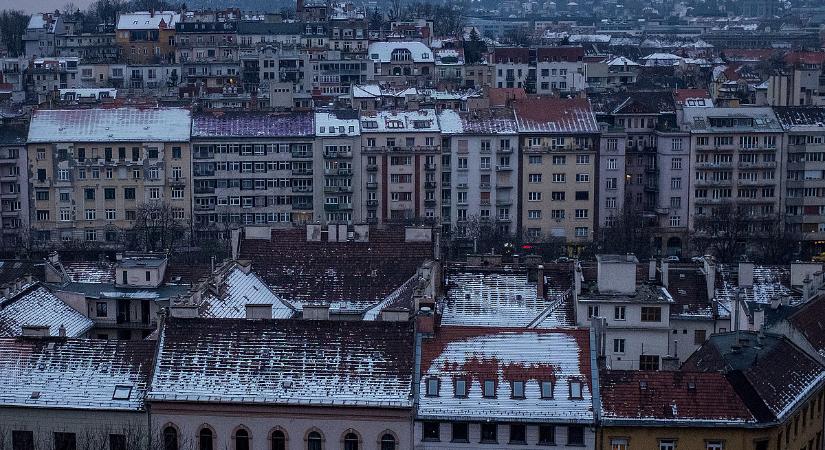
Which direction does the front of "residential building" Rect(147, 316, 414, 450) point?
toward the camera

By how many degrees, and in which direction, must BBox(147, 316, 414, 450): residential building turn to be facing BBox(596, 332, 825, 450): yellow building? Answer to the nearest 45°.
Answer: approximately 90° to its left
